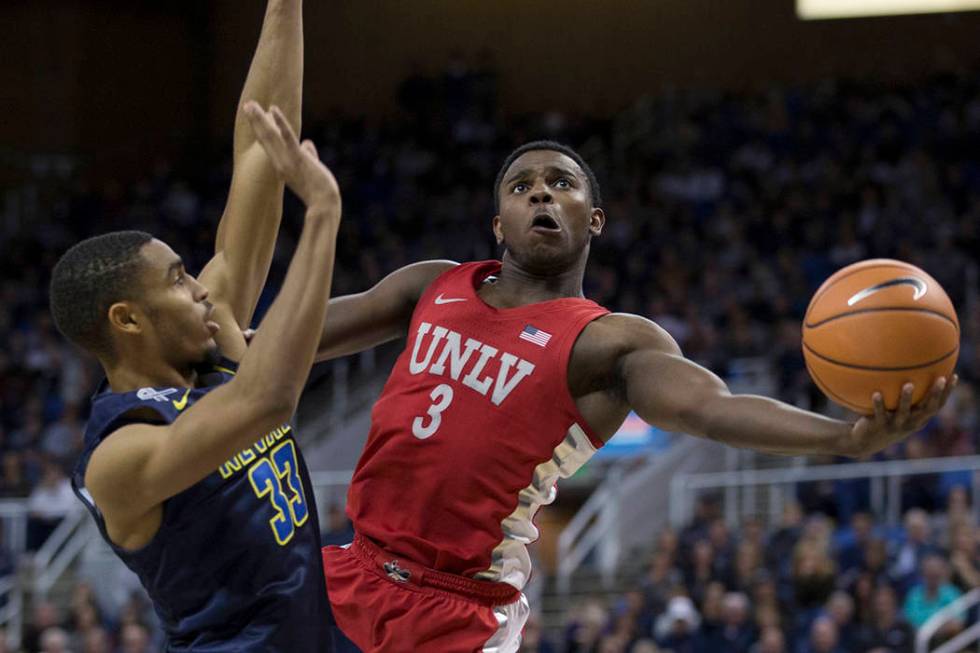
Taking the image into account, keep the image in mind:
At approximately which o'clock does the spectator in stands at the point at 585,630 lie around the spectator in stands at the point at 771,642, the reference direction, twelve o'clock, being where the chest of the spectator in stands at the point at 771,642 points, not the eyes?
the spectator in stands at the point at 585,630 is roughly at 4 o'clock from the spectator in stands at the point at 771,642.

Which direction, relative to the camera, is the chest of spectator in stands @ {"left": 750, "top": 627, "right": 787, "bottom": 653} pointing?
toward the camera

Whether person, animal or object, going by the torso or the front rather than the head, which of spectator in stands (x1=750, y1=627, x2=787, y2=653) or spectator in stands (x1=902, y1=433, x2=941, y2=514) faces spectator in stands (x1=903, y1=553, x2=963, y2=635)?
spectator in stands (x1=902, y1=433, x2=941, y2=514)

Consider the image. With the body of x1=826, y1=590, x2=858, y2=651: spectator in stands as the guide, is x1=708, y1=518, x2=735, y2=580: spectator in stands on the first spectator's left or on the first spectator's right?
on the first spectator's right

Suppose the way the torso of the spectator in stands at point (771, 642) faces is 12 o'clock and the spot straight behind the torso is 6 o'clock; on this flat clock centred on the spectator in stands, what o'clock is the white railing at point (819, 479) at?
The white railing is roughly at 6 o'clock from the spectator in stands.

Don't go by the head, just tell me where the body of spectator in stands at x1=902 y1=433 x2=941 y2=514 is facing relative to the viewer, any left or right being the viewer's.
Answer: facing the viewer

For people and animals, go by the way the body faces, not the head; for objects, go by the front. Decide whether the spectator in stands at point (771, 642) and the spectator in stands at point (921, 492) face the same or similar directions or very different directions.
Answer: same or similar directions

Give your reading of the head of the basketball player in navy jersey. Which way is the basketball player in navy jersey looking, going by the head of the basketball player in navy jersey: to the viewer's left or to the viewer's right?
to the viewer's right

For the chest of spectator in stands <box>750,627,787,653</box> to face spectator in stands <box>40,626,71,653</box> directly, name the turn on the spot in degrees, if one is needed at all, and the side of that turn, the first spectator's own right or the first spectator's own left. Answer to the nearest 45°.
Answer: approximately 90° to the first spectator's own right

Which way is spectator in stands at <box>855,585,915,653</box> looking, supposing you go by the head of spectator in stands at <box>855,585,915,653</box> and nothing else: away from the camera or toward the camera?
toward the camera

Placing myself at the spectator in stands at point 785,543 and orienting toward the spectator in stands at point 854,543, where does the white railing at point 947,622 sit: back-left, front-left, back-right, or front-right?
front-right

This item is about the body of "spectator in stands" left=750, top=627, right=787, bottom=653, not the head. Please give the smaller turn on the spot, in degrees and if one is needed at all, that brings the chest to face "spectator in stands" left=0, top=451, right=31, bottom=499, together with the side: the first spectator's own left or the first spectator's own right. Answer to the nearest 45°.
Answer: approximately 90° to the first spectator's own right

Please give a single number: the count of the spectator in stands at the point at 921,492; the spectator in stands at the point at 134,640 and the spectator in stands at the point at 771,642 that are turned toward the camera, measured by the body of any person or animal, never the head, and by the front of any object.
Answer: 3

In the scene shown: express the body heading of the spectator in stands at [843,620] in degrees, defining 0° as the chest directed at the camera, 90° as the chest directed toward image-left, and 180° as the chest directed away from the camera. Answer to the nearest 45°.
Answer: approximately 45°

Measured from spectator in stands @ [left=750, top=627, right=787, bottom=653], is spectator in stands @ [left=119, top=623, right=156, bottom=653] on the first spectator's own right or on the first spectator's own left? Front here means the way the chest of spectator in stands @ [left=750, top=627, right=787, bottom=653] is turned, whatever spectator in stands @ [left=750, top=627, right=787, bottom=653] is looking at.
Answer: on the first spectator's own right

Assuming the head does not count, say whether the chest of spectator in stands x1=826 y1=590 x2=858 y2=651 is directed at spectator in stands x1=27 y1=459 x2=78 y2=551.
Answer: no

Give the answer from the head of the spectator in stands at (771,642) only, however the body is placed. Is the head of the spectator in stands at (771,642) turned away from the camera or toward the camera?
toward the camera
